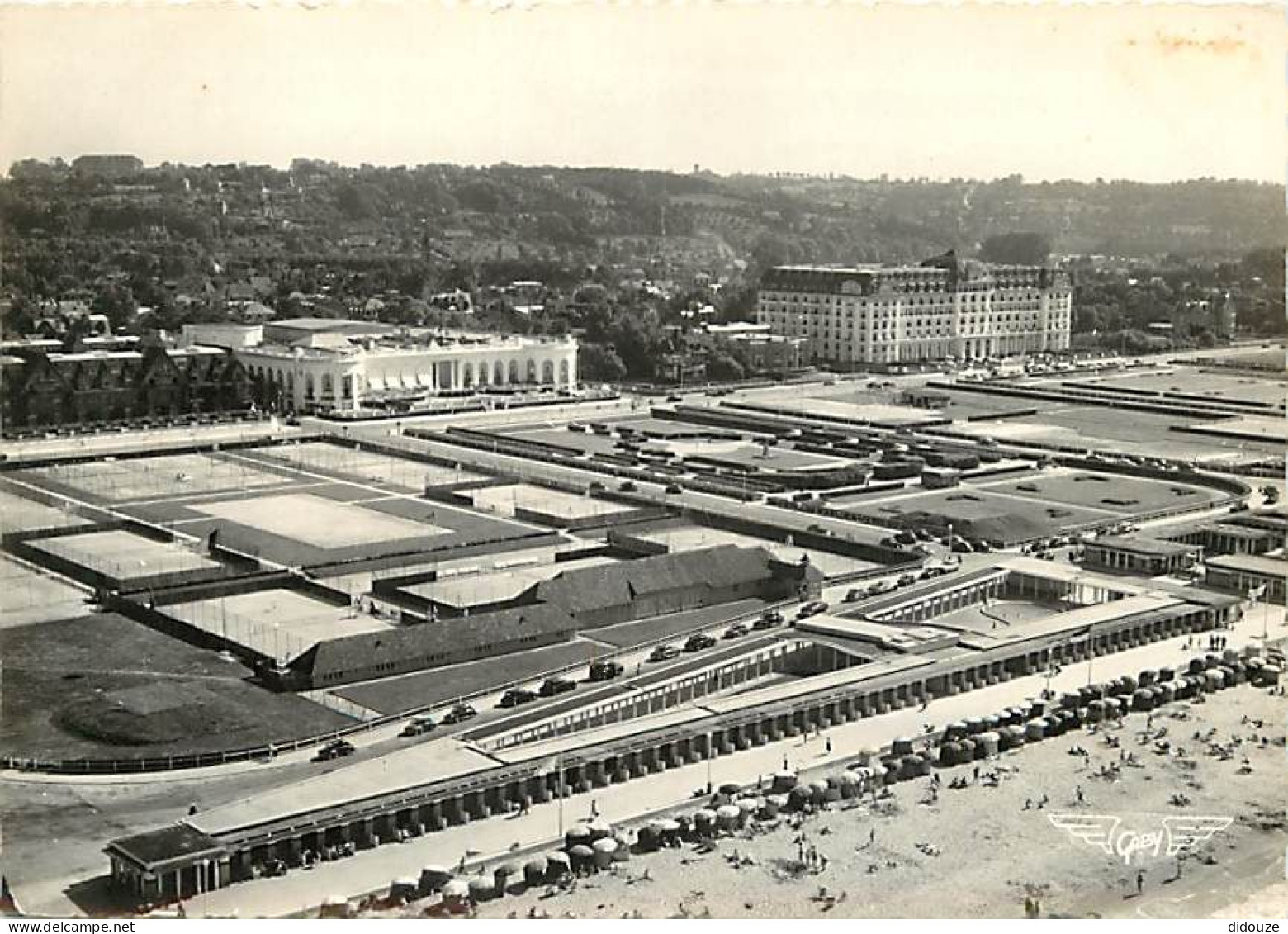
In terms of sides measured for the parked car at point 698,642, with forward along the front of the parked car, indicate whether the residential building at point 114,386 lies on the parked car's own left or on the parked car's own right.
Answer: on the parked car's own left

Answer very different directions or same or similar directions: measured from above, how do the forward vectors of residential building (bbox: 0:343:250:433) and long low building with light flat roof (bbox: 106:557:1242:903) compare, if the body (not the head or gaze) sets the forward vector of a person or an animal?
same or similar directions

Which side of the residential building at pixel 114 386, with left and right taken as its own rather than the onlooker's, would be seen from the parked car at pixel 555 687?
front

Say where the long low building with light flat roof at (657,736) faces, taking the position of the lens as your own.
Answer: facing the viewer and to the right of the viewer

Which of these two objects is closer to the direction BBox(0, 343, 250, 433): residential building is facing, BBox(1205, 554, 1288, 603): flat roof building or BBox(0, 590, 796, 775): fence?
the fence

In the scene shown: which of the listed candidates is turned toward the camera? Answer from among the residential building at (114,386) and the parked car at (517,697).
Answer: the residential building

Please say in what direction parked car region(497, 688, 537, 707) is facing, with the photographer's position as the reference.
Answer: facing away from the viewer and to the right of the viewer

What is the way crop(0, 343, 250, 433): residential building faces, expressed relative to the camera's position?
facing the viewer

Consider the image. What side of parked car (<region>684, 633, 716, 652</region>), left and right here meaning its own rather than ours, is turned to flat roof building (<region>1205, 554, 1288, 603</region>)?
front

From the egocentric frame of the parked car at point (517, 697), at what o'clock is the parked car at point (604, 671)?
the parked car at point (604, 671) is roughly at 12 o'clock from the parked car at point (517, 697).

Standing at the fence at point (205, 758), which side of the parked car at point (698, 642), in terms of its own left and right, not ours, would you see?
back

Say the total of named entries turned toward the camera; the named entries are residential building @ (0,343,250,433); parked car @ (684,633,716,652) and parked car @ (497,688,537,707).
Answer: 1

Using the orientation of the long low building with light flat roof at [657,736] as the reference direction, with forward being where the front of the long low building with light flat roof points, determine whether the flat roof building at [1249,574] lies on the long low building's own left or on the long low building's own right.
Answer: on the long low building's own left

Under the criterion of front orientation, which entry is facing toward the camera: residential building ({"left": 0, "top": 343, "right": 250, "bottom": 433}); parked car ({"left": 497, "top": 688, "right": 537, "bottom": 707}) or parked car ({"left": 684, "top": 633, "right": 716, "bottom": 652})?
the residential building

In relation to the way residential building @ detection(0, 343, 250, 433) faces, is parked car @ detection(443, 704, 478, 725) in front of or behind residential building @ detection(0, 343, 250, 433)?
in front
